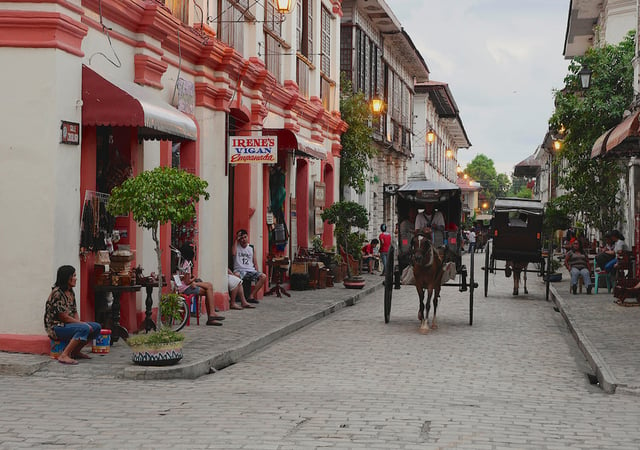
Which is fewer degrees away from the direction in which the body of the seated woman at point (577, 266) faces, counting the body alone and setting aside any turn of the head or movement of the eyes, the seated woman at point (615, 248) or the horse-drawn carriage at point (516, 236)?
the horse-drawn carriage

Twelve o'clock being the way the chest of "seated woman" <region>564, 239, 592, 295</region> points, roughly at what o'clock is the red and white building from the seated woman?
The red and white building is roughly at 1 o'clock from the seated woman.

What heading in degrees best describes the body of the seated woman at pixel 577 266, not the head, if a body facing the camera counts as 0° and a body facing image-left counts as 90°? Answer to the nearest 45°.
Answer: approximately 0°

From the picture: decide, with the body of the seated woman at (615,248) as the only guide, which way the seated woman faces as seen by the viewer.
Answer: to the viewer's left

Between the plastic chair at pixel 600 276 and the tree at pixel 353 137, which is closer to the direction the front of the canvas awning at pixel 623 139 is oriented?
the tree

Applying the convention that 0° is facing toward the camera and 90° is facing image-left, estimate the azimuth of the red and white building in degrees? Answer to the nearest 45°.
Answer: approximately 315°

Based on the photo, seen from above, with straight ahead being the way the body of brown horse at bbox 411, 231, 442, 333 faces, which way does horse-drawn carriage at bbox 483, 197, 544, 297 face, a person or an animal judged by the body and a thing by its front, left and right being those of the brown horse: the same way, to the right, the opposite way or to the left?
the opposite way

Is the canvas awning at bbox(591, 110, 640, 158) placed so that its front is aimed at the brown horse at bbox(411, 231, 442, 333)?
yes

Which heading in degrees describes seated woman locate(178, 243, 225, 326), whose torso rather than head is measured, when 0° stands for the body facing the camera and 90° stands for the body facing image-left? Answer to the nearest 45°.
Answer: approximately 270°

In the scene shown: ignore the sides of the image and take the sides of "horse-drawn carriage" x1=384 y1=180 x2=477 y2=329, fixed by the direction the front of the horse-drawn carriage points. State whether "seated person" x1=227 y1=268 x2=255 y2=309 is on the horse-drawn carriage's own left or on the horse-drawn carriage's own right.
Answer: on the horse-drawn carriage's own right

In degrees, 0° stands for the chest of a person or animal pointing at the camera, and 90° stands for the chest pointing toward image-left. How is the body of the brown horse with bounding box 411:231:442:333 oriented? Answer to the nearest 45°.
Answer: approximately 0°
